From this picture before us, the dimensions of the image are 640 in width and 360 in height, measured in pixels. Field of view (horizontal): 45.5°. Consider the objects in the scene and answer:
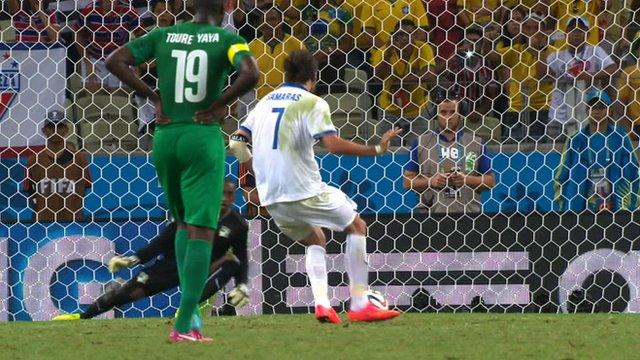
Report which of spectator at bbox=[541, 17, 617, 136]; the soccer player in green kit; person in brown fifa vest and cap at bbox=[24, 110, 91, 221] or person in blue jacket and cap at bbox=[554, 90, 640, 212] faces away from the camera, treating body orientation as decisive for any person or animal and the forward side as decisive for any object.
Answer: the soccer player in green kit

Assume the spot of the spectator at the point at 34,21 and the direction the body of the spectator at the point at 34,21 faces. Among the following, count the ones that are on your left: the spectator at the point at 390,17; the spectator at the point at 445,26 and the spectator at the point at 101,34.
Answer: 3

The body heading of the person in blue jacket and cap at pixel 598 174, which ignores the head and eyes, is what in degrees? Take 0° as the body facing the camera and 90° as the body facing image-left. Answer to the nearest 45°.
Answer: approximately 0°

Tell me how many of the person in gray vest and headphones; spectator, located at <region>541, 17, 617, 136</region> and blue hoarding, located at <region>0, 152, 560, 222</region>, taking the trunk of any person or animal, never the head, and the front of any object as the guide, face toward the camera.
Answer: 3

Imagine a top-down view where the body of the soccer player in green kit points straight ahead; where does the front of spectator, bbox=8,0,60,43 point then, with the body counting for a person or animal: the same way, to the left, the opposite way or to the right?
the opposite way

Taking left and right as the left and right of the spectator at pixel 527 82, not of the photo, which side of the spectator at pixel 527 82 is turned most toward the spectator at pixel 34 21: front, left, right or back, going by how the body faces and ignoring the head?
right

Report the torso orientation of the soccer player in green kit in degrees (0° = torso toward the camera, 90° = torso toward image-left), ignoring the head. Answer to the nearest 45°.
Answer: approximately 180°

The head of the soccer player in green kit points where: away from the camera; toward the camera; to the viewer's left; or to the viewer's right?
away from the camera

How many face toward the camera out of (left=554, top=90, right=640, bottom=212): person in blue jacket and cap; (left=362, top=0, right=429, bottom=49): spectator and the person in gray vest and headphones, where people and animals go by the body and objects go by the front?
3

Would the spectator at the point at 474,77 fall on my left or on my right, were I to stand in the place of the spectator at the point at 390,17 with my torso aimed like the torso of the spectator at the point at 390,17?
on my left
